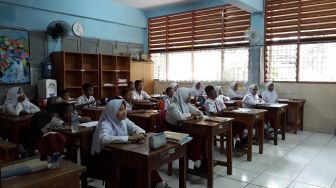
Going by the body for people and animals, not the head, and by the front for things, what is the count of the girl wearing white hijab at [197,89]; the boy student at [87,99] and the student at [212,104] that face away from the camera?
0

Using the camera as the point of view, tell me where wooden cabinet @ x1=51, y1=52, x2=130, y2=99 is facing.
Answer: facing the viewer and to the right of the viewer

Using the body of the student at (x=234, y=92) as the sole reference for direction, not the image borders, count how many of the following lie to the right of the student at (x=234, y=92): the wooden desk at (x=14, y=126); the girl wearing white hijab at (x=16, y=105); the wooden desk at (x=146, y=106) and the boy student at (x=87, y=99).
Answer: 4

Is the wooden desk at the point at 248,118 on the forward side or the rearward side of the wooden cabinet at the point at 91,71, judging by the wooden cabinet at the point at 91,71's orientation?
on the forward side

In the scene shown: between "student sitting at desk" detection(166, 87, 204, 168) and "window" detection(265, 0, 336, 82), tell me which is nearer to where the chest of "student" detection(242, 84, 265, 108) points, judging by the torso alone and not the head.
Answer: the student sitting at desk

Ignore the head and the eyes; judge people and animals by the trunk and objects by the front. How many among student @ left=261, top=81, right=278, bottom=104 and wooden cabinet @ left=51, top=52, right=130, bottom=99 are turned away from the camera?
0

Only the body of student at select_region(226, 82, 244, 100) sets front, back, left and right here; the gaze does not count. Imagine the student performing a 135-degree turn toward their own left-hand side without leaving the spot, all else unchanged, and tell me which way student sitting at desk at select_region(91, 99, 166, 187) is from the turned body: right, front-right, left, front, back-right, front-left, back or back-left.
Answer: back
